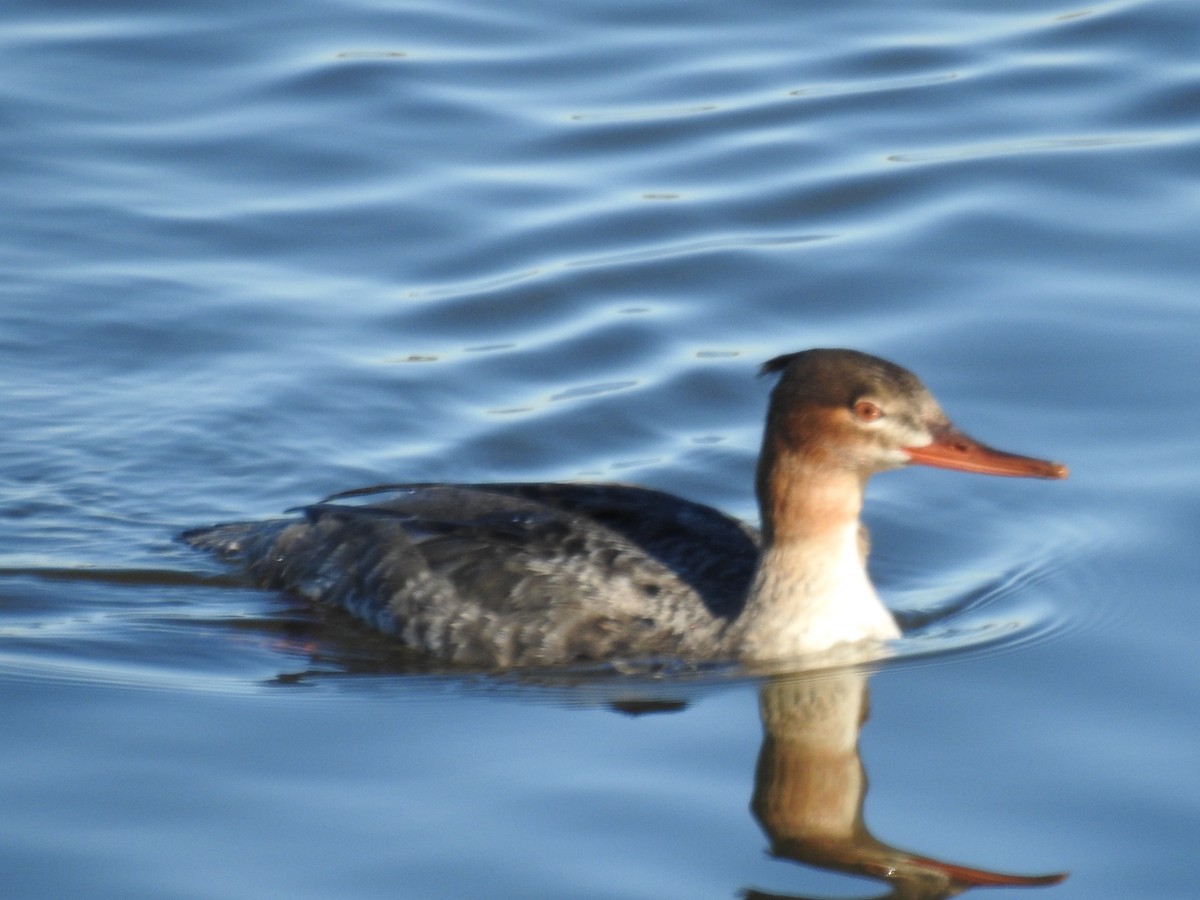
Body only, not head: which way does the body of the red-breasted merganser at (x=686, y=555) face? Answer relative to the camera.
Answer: to the viewer's right
